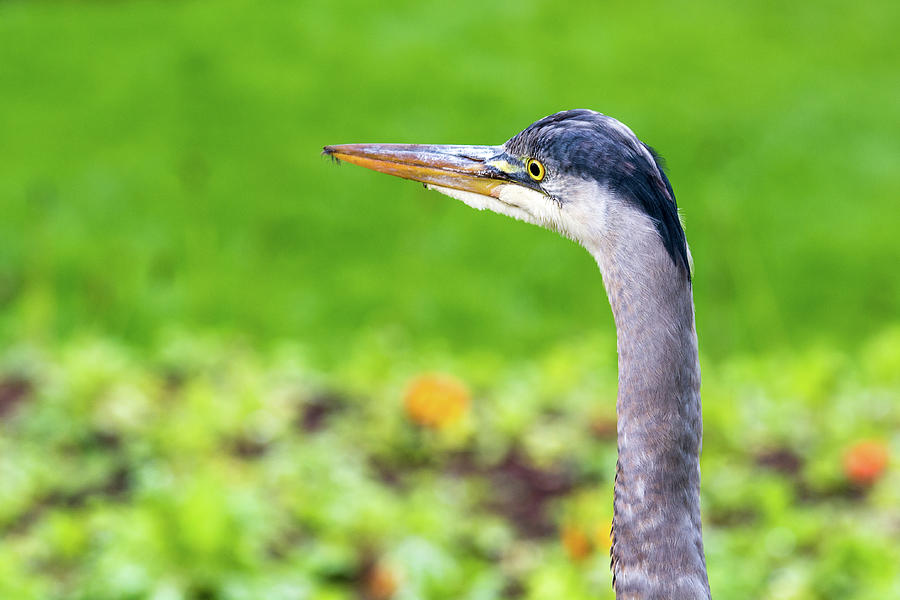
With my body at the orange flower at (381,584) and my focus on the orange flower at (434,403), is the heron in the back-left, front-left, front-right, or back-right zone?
back-right
